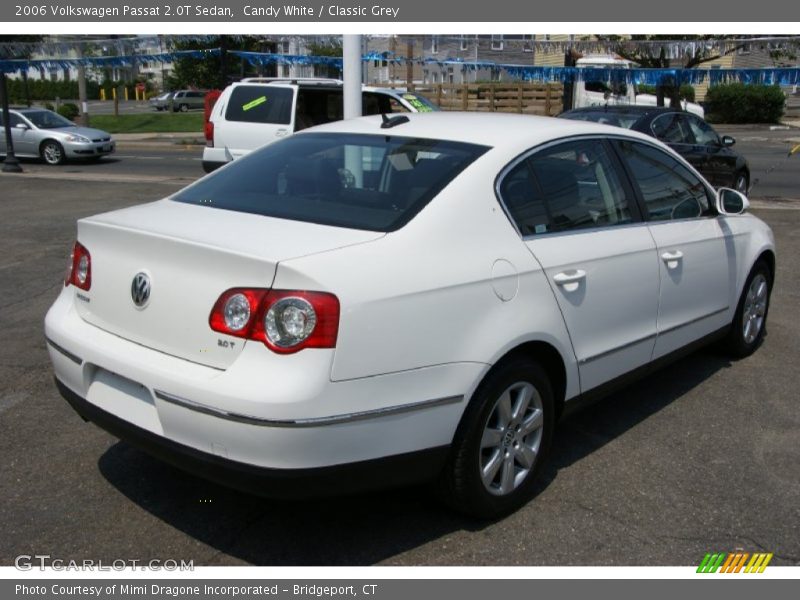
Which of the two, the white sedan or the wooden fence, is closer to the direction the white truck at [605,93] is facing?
the white sedan

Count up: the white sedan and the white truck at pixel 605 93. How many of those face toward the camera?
0

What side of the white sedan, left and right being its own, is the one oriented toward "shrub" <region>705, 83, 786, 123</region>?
front

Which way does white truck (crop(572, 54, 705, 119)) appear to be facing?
to the viewer's right

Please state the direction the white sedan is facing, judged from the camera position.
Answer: facing away from the viewer and to the right of the viewer

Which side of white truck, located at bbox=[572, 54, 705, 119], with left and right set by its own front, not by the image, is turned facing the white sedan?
right

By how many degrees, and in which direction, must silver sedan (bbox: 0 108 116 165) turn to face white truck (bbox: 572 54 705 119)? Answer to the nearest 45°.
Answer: approximately 45° to its left

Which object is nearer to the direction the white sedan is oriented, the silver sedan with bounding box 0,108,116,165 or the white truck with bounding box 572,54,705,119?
the white truck

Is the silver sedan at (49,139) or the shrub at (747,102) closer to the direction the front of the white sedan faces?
the shrub

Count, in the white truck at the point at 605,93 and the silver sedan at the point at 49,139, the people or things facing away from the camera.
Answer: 0

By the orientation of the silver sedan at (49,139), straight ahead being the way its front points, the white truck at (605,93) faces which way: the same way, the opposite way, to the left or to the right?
the same way

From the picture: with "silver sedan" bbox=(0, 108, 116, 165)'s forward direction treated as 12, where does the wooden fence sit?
The wooden fence is roughly at 10 o'clock from the silver sedan.

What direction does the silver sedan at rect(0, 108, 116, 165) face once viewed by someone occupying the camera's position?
facing the viewer and to the right of the viewer

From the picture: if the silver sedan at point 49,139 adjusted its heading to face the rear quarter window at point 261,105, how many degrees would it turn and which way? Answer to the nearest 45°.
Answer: approximately 45° to its right

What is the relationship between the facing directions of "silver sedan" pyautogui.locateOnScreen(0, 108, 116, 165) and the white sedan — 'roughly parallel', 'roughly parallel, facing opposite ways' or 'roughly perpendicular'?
roughly perpendicular

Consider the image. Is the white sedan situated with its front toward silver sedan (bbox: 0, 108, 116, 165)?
no

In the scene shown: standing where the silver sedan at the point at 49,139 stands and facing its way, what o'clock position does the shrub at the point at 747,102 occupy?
The shrub is roughly at 10 o'clock from the silver sedan.

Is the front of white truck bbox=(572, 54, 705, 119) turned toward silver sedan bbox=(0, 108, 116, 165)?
no

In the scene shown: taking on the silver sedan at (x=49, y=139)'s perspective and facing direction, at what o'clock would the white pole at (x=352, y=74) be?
The white pole is roughly at 1 o'clock from the silver sedan.
